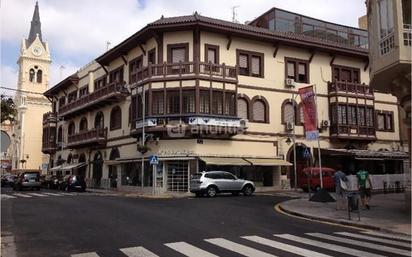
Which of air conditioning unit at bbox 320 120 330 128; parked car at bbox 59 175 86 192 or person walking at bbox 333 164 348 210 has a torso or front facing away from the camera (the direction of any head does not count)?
the person walking

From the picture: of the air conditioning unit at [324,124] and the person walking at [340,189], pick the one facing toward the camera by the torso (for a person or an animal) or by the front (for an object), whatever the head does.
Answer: the air conditioning unit

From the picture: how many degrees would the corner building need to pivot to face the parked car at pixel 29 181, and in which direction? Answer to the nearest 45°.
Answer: approximately 90° to its right

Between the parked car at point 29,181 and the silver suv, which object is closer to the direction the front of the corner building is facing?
the silver suv

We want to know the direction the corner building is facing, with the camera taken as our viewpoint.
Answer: facing the viewer

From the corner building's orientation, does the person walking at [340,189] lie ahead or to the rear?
ahead

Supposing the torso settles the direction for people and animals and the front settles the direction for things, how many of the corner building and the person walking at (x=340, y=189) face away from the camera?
1

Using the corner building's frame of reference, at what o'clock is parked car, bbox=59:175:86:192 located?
The parked car is roughly at 3 o'clock from the corner building.

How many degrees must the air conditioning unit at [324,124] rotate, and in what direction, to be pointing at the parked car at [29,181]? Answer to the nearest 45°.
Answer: approximately 90° to its right

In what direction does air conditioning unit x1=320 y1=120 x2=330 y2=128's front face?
toward the camera

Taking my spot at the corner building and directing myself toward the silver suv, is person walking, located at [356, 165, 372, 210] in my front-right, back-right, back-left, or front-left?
front-left

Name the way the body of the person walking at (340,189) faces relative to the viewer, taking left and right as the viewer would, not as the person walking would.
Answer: facing away from the viewer
